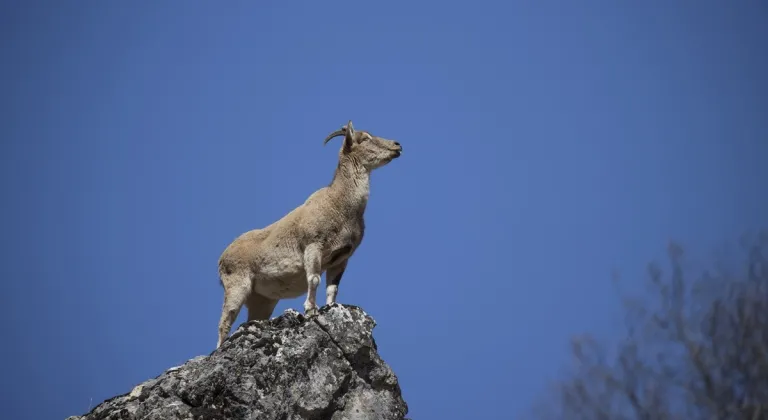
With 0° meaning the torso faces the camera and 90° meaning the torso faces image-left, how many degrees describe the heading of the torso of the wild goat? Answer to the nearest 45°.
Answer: approximately 270°
